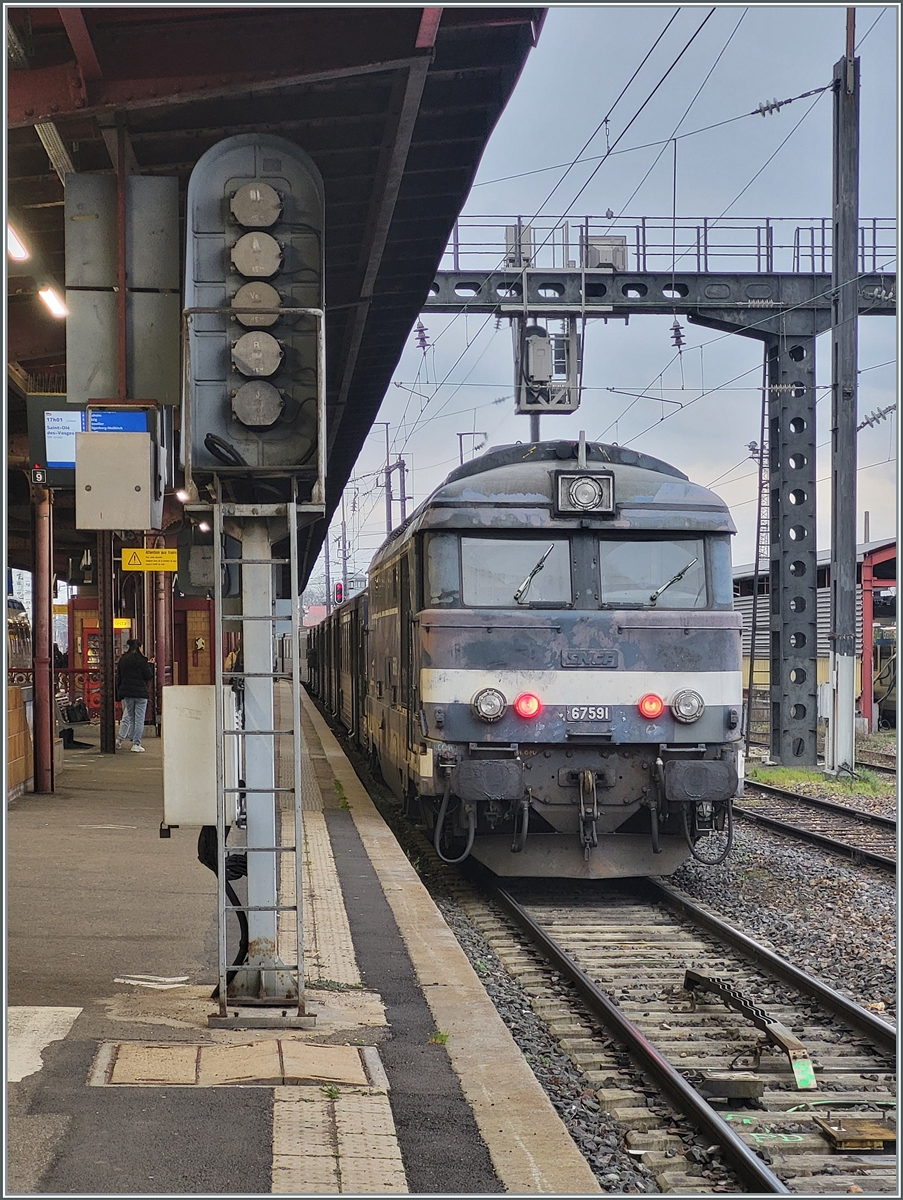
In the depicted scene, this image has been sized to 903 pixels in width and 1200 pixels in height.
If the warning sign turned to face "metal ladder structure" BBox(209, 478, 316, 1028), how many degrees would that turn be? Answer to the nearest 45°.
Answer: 0° — it already faces it

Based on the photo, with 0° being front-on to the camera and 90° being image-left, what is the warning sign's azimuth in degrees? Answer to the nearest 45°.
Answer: approximately 0°

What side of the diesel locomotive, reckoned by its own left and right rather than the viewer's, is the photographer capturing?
front

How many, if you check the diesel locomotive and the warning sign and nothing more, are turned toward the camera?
2

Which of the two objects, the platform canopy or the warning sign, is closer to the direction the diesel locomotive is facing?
the platform canopy

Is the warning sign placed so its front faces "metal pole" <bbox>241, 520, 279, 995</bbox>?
yes

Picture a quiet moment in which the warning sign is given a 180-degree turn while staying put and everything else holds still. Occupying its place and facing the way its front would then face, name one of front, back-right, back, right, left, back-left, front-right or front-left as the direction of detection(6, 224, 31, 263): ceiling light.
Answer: back
